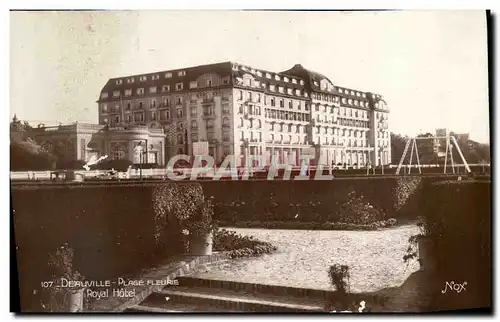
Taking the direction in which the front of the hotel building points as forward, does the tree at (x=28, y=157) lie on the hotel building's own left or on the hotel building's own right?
on the hotel building's own right

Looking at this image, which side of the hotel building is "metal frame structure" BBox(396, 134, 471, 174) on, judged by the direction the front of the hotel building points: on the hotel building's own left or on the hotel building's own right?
on the hotel building's own left

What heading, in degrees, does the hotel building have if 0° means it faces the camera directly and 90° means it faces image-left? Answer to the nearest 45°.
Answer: approximately 315°

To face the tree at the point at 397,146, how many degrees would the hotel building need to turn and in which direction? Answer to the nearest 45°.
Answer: approximately 45° to its left
